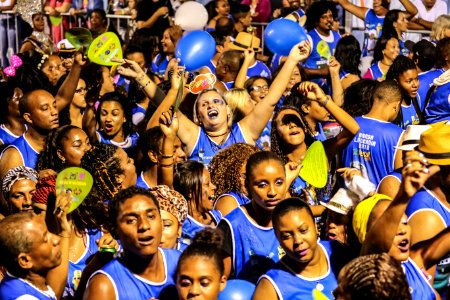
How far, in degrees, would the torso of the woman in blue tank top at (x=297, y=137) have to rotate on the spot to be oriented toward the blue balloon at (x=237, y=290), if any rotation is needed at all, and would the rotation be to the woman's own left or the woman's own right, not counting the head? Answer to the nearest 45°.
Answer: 0° — they already face it

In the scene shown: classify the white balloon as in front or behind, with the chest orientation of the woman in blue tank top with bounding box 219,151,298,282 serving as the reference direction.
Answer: behind

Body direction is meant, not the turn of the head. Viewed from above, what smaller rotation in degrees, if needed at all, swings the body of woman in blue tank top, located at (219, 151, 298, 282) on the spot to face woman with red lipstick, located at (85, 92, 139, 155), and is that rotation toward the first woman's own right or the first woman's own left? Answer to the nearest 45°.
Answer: approximately 180°

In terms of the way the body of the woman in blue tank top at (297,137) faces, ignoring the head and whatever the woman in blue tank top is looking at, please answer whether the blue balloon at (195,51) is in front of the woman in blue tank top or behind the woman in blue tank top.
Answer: behind

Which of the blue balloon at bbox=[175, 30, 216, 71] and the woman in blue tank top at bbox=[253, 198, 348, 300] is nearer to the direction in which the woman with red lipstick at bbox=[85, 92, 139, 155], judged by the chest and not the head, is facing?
the woman in blue tank top

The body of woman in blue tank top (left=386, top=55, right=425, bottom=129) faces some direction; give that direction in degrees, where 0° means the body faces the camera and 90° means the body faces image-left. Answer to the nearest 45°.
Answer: approximately 315°

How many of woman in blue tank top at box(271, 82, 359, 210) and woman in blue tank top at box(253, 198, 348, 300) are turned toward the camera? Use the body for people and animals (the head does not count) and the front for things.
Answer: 2

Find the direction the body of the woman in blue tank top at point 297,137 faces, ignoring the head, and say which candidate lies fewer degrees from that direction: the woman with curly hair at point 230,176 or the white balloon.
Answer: the woman with curly hair

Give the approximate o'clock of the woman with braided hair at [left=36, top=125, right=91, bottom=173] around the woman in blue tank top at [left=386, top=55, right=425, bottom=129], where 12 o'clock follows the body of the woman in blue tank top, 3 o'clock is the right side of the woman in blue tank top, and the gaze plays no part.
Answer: The woman with braided hair is roughly at 3 o'clock from the woman in blue tank top.

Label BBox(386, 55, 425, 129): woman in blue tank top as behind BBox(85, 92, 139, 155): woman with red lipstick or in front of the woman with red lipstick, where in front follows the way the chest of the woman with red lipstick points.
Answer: behind
